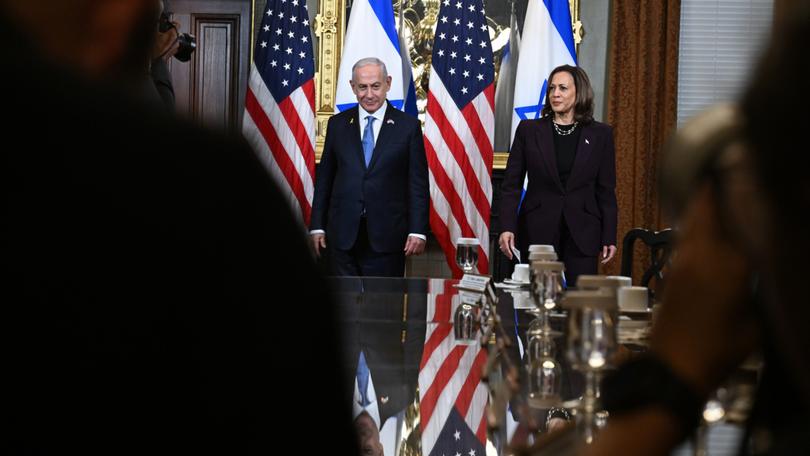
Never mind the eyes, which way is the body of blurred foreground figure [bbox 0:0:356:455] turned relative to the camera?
away from the camera

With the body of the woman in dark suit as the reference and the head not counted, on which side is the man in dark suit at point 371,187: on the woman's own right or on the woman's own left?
on the woman's own right

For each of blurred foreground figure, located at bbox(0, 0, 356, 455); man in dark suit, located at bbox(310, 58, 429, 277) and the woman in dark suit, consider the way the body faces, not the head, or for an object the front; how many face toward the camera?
2

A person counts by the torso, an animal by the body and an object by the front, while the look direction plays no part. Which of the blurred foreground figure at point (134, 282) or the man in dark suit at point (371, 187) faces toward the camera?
the man in dark suit

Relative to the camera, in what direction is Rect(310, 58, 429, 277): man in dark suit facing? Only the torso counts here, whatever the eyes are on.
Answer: toward the camera

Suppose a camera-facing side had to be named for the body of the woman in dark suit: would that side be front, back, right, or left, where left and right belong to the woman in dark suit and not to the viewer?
front

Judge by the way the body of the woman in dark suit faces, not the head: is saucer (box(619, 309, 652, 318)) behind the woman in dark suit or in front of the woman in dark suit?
in front

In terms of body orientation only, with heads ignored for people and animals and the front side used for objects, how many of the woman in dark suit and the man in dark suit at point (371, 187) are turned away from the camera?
0

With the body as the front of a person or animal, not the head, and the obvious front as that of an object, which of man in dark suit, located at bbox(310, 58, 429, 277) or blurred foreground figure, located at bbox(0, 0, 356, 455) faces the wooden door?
the blurred foreground figure

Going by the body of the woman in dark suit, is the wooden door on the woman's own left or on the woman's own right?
on the woman's own right

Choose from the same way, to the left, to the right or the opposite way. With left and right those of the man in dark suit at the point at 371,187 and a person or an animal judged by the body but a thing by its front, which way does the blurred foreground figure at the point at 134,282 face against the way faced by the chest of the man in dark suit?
the opposite way

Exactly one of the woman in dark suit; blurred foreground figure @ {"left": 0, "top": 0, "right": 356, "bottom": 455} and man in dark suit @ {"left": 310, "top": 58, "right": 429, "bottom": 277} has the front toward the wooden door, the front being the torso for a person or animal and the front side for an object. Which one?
the blurred foreground figure

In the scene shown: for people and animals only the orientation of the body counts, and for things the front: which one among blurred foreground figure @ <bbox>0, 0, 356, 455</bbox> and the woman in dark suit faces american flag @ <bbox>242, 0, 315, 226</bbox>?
the blurred foreground figure

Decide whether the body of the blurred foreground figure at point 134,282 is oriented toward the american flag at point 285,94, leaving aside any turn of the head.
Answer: yes

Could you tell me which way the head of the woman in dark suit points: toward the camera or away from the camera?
toward the camera
